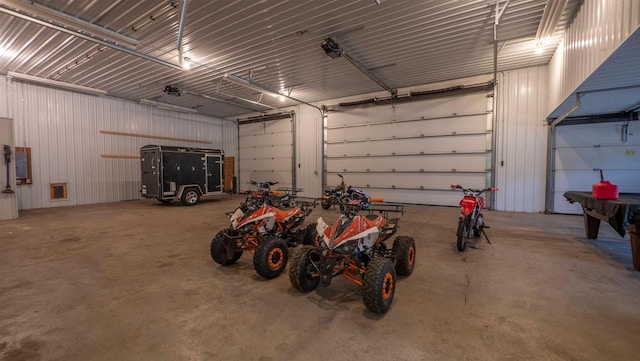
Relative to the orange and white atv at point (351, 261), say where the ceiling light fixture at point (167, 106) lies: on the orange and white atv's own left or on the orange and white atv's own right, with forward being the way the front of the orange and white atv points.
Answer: on the orange and white atv's own right

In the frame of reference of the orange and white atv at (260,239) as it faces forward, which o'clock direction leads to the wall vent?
The wall vent is roughly at 3 o'clock from the orange and white atv.

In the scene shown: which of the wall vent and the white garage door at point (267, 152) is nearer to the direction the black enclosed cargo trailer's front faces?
the white garage door

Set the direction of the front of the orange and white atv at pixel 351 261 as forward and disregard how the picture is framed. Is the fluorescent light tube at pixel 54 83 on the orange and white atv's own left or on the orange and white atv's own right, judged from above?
on the orange and white atv's own right

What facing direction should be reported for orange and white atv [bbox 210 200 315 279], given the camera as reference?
facing the viewer and to the left of the viewer

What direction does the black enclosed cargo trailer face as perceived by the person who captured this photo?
facing away from the viewer and to the right of the viewer

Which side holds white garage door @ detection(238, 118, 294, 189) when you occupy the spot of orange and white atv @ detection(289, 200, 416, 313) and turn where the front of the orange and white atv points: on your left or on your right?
on your right

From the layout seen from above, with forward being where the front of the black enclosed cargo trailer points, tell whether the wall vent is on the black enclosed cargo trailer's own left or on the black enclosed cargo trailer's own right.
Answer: on the black enclosed cargo trailer's own left

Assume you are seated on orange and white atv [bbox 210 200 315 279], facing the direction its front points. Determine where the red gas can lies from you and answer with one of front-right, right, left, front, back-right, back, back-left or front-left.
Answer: back-left

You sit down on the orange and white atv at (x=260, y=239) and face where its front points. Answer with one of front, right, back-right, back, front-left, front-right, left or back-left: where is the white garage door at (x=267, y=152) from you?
back-right
